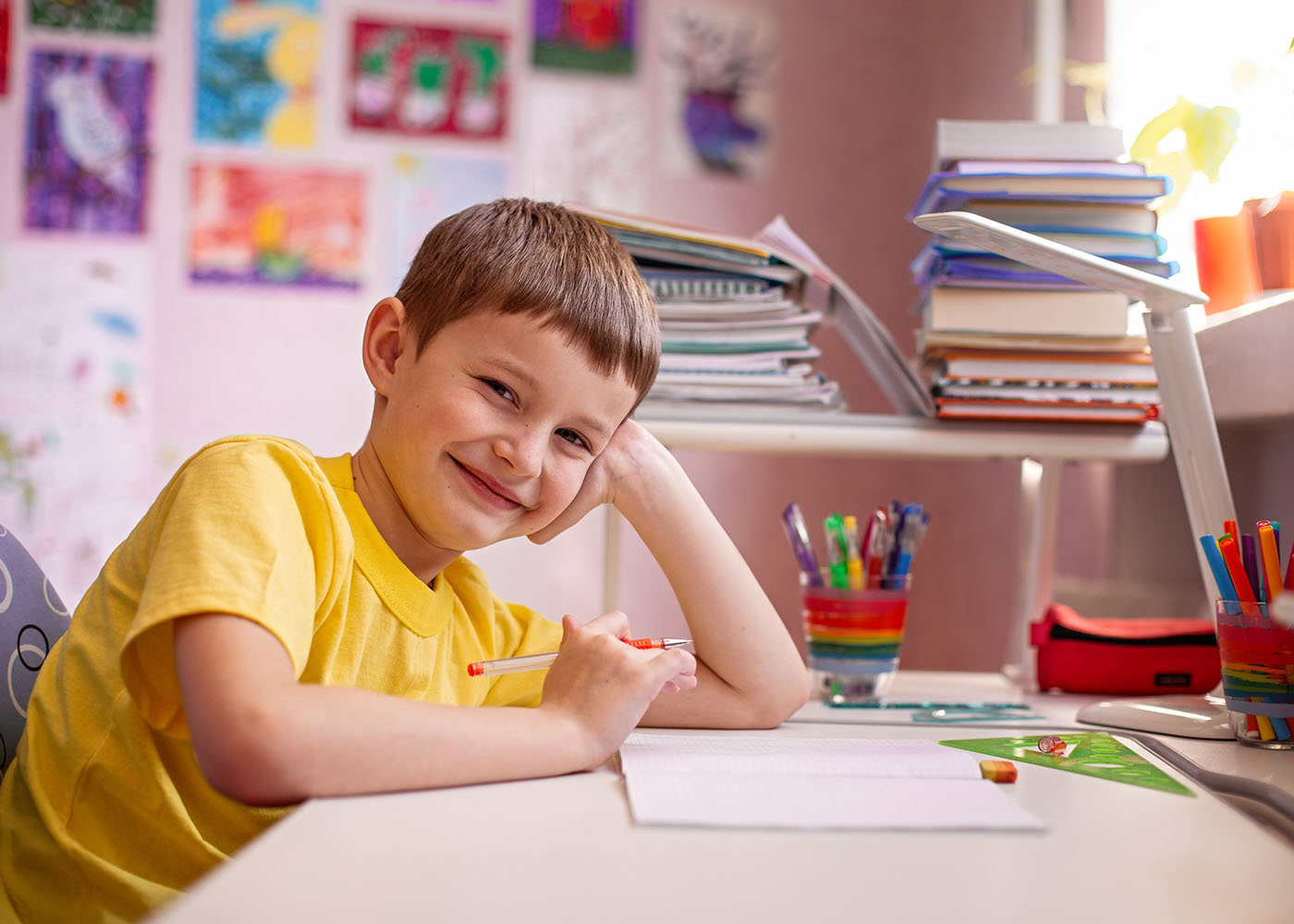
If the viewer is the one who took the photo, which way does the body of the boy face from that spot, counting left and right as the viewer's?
facing the viewer and to the right of the viewer
